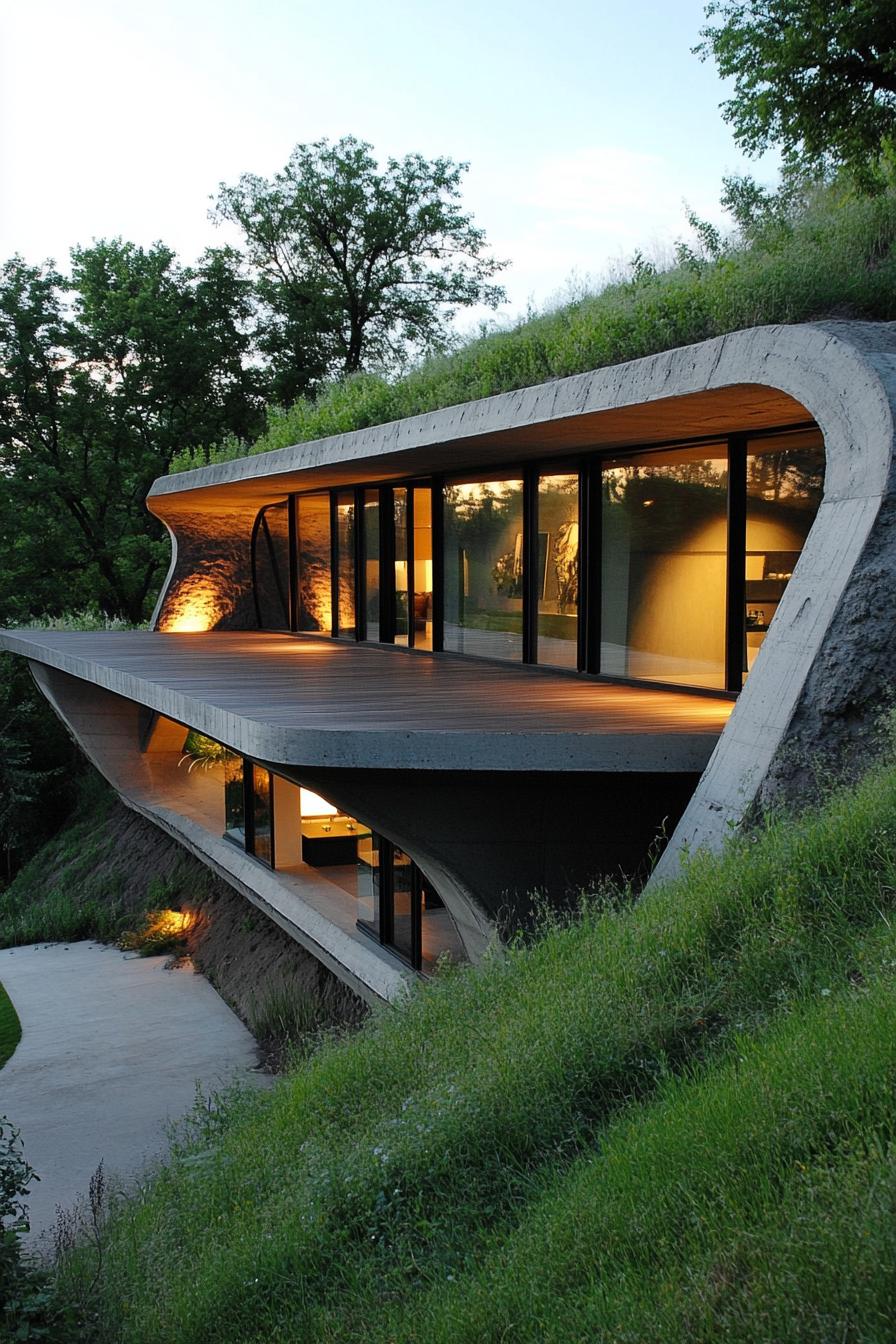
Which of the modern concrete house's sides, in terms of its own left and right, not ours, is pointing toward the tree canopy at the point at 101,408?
right

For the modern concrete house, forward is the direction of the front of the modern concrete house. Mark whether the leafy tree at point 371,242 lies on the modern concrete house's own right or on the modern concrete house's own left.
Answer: on the modern concrete house's own right

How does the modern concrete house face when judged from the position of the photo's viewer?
facing the viewer and to the left of the viewer

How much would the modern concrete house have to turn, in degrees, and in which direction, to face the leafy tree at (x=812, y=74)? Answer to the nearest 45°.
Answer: approximately 180°
